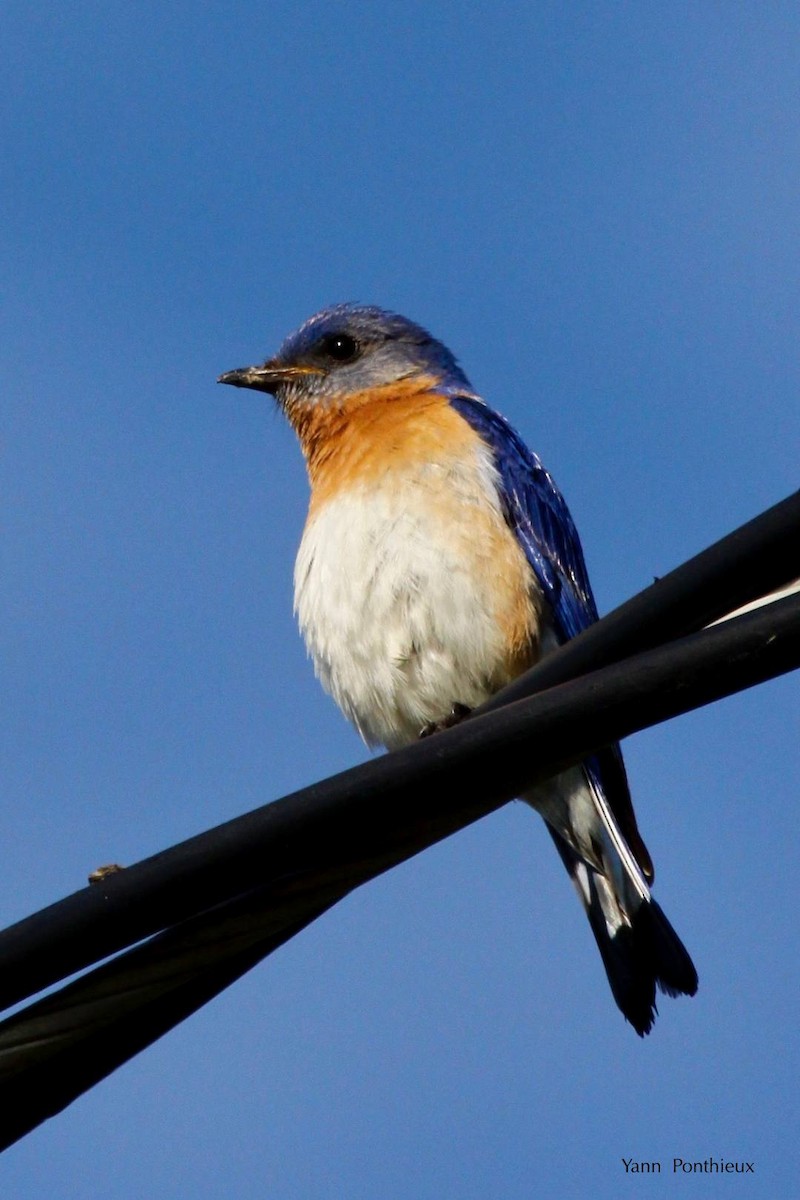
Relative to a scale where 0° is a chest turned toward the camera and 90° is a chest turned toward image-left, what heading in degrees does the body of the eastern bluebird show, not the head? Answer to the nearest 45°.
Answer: approximately 45°
